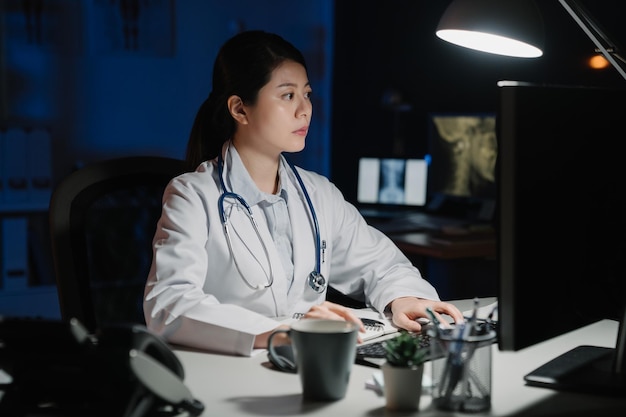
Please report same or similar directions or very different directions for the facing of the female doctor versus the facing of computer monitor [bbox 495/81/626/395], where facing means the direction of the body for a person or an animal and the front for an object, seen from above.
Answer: very different directions

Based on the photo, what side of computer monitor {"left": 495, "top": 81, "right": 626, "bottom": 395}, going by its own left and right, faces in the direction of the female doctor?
front

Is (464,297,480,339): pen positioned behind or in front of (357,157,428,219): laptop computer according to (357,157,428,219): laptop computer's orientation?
in front

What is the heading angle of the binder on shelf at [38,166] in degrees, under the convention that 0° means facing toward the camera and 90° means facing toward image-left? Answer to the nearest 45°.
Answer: approximately 0°

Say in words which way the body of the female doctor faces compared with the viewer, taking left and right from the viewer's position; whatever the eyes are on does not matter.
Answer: facing the viewer and to the right of the viewer

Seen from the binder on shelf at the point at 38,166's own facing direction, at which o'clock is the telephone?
The telephone is roughly at 12 o'clock from the binder on shelf.

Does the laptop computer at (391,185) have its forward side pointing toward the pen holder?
yes

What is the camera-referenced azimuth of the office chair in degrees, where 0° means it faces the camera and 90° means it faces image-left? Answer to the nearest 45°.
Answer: approximately 315°

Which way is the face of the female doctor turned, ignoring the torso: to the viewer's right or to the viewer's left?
to the viewer's right

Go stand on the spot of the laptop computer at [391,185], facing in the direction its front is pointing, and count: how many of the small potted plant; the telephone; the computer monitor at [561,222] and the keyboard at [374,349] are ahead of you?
4

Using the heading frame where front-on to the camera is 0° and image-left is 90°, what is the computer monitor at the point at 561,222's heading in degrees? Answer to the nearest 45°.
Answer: approximately 135°
